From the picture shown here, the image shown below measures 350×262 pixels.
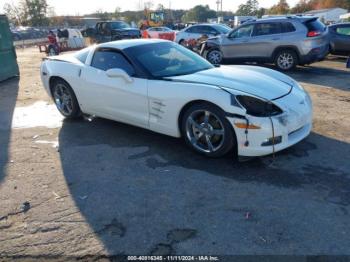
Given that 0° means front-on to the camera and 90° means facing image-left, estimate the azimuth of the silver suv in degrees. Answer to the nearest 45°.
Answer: approximately 135°

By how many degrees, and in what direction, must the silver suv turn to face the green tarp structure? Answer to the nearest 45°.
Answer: approximately 45° to its left

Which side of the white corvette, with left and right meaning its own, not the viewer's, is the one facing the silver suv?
left

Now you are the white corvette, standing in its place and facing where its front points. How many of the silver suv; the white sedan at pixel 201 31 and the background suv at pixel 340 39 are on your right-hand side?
0

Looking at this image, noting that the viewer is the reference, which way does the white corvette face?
facing the viewer and to the right of the viewer

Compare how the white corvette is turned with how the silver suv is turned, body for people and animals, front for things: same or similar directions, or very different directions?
very different directions

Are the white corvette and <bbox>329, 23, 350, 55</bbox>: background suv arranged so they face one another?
no

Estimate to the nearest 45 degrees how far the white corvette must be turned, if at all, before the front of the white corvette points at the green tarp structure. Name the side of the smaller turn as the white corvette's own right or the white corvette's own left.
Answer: approximately 180°

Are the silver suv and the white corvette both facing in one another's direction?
no

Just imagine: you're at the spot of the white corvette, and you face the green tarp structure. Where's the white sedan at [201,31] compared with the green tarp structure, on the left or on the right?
right

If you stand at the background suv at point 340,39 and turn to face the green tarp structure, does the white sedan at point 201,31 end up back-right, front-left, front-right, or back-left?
front-right
